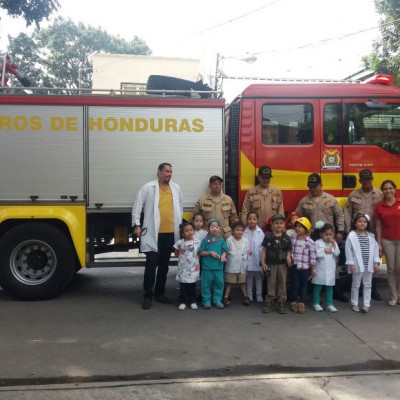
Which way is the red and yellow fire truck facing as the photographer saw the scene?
facing to the right of the viewer

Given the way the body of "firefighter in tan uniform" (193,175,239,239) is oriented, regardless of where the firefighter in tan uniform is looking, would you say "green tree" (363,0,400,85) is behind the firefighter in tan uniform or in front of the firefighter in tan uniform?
behind

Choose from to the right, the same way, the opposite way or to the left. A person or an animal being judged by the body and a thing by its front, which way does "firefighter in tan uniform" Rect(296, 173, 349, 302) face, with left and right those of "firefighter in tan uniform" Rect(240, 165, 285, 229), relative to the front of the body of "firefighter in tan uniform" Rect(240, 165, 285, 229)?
the same way

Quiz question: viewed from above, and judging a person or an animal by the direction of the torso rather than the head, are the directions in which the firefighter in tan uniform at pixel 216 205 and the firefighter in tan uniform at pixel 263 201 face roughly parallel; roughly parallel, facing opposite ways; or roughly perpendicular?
roughly parallel

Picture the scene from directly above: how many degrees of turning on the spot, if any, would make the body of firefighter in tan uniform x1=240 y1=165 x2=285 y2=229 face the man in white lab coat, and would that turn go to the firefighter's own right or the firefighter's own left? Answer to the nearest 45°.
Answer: approximately 90° to the firefighter's own right

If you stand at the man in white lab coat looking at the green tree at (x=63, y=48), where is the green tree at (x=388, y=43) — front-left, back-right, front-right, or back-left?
front-right

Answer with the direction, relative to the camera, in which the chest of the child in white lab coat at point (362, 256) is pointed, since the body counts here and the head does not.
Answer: toward the camera

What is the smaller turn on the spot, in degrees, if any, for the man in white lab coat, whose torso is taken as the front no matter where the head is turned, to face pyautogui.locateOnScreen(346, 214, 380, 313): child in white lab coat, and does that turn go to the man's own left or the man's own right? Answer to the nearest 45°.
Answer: approximately 45° to the man's own left

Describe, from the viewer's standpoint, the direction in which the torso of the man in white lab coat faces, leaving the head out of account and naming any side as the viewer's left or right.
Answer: facing the viewer and to the right of the viewer

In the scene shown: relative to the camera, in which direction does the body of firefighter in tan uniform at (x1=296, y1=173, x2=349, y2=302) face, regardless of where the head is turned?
toward the camera

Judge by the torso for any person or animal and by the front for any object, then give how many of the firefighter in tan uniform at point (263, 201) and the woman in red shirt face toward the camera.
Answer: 2

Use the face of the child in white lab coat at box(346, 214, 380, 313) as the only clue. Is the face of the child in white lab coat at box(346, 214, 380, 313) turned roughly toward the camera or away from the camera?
toward the camera

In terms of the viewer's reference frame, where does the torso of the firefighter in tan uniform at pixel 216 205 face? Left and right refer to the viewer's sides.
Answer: facing the viewer

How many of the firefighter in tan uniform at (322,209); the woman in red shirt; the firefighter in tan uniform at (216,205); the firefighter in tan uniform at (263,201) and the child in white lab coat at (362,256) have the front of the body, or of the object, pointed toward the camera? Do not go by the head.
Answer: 5

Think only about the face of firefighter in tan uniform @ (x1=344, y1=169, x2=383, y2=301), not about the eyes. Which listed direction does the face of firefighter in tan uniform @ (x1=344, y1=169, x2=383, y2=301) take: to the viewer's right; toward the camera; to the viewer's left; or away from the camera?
toward the camera
